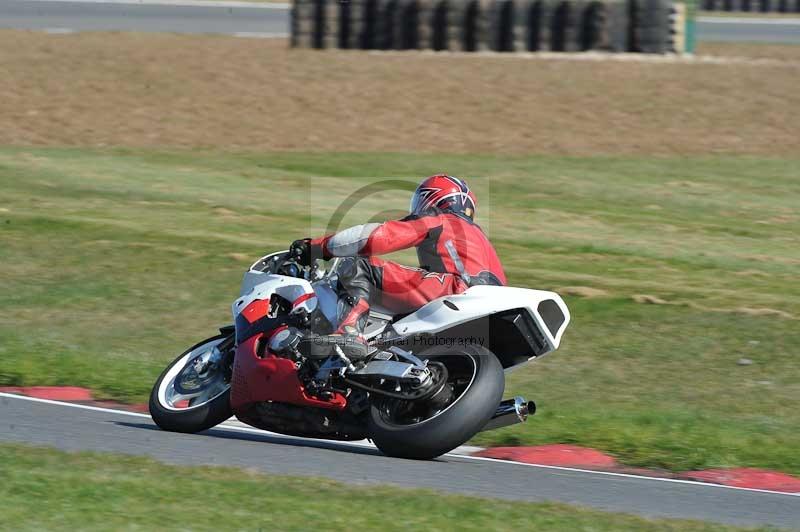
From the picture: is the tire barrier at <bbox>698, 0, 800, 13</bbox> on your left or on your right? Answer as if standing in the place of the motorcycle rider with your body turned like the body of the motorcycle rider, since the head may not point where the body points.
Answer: on your right

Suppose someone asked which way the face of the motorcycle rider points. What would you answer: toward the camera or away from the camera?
away from the camera

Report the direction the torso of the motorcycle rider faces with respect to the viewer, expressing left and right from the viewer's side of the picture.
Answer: facing away from the viewer and to the left of the viewer
